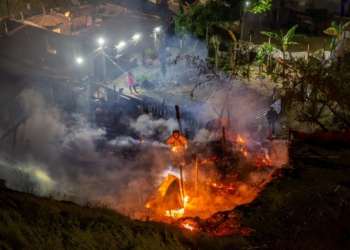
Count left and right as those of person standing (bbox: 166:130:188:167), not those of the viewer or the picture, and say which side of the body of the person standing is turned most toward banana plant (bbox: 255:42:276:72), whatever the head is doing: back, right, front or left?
back

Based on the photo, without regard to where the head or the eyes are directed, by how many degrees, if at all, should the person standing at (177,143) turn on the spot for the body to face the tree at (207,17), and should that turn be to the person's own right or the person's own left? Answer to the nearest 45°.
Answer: approximately 180°

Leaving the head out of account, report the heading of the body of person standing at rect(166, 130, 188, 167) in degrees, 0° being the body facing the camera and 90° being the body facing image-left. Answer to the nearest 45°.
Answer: approximately 0°

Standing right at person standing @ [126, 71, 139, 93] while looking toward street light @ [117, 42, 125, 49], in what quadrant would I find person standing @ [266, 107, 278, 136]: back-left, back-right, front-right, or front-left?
back-right

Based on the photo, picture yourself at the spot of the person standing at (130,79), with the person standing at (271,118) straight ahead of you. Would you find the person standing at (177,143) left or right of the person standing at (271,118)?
right

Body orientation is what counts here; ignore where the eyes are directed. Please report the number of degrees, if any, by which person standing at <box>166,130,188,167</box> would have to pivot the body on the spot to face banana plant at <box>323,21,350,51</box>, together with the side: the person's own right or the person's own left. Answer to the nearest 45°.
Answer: approximately 135° to the person's own left

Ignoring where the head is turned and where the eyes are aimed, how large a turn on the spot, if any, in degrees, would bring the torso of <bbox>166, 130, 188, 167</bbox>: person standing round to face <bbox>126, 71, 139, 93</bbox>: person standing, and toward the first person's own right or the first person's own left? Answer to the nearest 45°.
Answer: approximately 180°
